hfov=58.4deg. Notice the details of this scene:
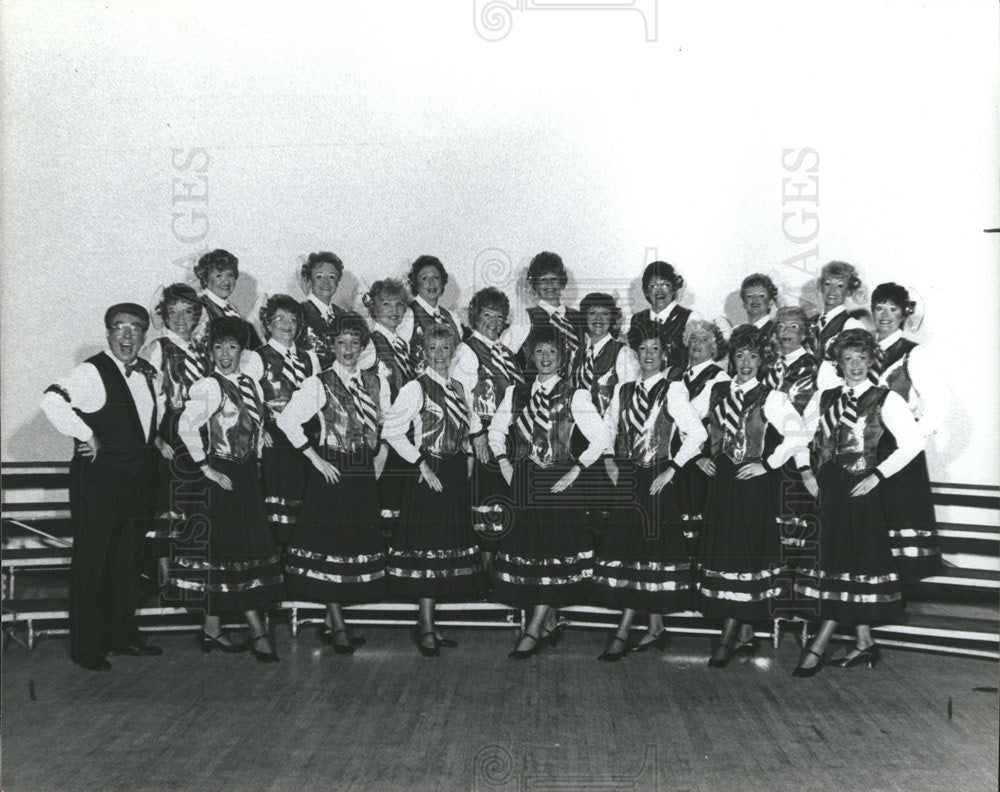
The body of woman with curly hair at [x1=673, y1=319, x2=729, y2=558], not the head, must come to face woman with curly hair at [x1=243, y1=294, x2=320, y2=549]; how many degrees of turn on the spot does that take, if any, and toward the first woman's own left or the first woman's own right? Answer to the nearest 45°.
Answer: approximately 45° to the first woman's own right

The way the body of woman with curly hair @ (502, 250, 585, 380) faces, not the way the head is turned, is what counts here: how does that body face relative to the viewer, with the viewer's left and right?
facing the viewer

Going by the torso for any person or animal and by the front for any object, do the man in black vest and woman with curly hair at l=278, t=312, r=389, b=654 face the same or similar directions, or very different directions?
same or similar directions

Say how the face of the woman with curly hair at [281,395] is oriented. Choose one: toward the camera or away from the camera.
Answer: toward the camera

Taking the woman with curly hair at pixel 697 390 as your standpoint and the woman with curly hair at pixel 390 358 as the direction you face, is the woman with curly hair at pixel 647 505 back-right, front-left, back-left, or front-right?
front-left

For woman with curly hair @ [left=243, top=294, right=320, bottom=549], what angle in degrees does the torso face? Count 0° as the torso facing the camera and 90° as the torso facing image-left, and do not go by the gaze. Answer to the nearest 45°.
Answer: approximately 315°

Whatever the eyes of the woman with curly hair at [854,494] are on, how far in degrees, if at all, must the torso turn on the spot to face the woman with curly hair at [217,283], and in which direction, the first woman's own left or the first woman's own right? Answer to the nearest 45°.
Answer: approximately 45° to the first woman's own right

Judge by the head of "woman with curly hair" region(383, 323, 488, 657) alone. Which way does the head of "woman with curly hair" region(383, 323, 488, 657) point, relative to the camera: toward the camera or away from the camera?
toward the camera

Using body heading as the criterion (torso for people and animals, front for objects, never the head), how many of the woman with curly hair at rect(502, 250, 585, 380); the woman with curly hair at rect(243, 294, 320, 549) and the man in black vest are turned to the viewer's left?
0

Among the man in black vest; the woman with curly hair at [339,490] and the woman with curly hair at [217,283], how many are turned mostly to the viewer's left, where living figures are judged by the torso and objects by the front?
0

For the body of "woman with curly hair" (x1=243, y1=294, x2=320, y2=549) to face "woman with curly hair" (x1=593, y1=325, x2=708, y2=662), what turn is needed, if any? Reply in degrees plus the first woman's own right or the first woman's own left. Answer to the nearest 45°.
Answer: approximately 45° to the first woman's own left

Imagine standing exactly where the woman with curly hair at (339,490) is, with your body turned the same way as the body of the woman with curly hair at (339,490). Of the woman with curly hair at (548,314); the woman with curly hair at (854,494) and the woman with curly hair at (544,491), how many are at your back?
0

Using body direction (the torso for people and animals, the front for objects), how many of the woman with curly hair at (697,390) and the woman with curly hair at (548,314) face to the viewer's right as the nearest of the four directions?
0

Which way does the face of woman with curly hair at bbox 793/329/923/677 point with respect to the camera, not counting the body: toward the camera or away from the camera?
toward the camera

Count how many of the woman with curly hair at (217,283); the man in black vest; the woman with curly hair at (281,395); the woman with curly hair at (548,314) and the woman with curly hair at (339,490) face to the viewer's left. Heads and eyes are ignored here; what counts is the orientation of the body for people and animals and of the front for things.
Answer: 0

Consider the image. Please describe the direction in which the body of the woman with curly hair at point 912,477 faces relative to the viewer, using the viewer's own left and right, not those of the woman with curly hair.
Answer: facing the viewer and to the left of the viewer

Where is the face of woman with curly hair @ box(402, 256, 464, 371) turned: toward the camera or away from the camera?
toward the camera

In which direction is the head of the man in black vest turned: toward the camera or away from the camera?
toward the camera

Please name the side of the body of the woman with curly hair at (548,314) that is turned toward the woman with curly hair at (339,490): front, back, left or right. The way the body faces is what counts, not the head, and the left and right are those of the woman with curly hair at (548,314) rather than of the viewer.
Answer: right
